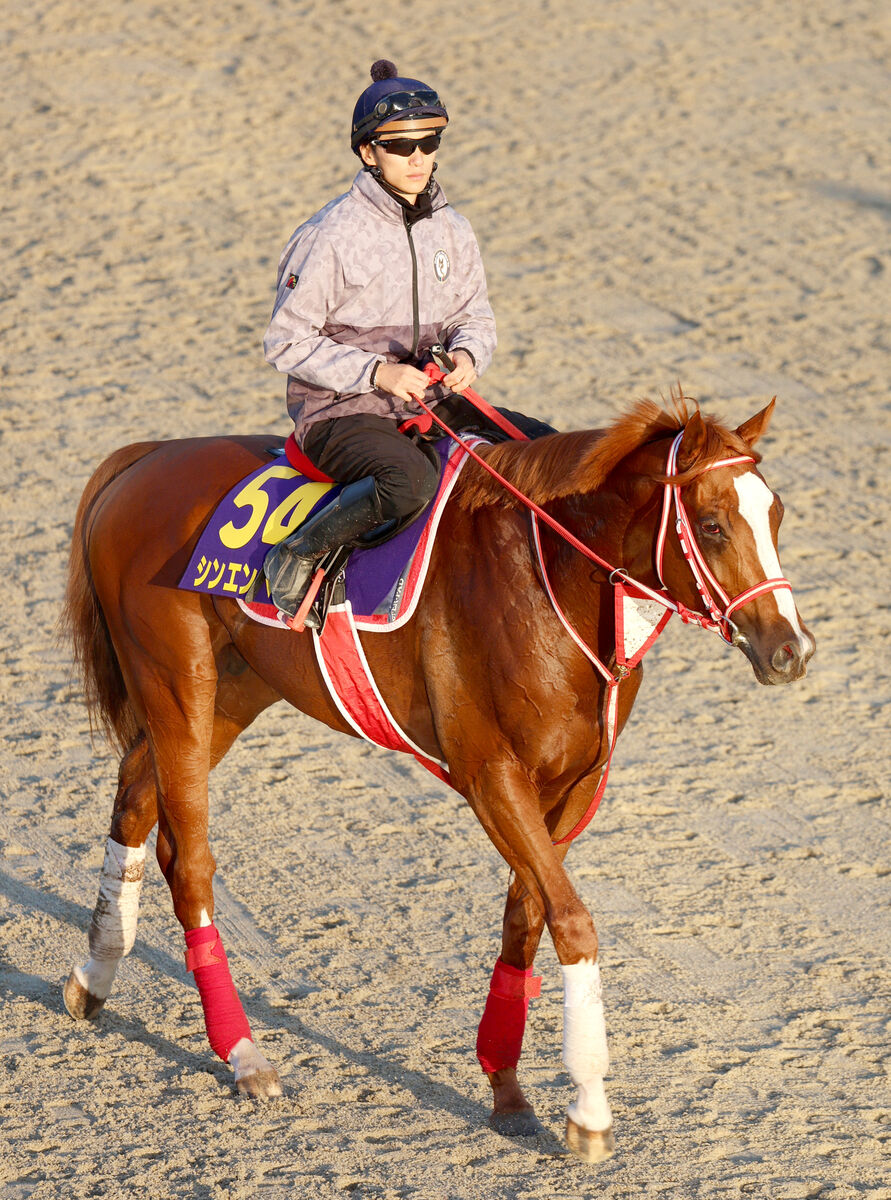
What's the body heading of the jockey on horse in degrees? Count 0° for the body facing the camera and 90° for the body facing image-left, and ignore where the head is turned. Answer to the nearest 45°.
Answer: approximately 315°

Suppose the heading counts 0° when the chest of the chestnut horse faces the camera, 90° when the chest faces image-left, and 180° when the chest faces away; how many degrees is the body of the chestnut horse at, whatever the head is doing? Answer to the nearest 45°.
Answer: approximately 315°
